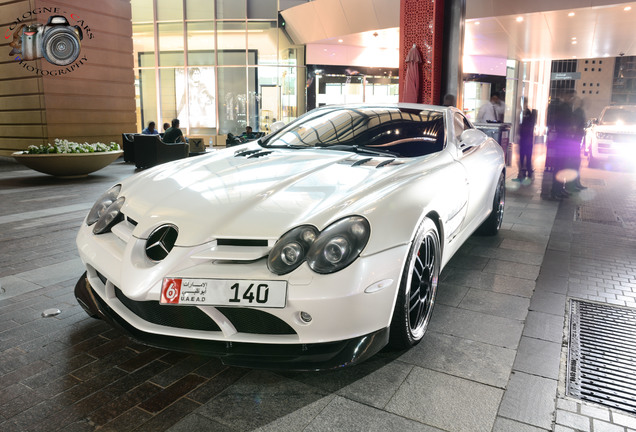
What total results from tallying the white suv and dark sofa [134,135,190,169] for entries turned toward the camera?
1

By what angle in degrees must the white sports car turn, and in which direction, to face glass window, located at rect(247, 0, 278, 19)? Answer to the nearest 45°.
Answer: approximately 135° to its right

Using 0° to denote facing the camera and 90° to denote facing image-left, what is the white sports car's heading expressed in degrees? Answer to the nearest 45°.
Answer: approximately 45°

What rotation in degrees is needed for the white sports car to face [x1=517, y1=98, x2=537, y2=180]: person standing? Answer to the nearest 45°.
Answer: approximately 180°

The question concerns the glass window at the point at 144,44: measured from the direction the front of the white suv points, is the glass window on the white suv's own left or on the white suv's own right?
on the white suv's own right

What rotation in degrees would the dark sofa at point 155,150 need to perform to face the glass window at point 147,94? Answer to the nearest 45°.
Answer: approximately 45° to its left

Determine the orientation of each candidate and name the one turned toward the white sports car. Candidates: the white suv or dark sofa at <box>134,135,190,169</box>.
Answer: the white suv

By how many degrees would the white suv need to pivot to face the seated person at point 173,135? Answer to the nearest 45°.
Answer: approximately 45° to its right

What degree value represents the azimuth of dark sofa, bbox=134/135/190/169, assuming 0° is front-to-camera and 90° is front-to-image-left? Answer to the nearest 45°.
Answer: approximately 225°
